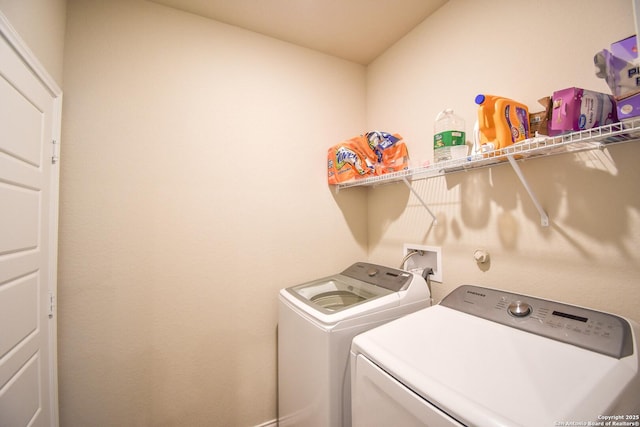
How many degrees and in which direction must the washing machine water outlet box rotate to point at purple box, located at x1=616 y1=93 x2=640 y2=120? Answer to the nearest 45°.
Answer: approximately 90° to its left

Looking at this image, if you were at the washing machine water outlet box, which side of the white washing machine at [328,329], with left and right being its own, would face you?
back

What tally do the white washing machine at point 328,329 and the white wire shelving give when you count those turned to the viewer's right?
0

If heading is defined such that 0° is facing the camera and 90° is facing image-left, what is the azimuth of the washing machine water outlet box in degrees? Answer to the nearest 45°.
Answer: approximately 45°

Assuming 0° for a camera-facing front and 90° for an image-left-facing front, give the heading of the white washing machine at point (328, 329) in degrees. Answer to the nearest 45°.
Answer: approximately 45°

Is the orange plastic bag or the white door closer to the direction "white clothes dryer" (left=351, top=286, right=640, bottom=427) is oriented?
the white door

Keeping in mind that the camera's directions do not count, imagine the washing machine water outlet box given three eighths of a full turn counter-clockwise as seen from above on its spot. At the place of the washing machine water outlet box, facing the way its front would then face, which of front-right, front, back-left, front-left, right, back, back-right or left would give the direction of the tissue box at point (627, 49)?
front-right

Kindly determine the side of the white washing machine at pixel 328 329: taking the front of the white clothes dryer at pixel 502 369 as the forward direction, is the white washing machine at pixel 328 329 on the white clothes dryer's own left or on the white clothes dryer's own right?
on the white clothes dryer's own right
